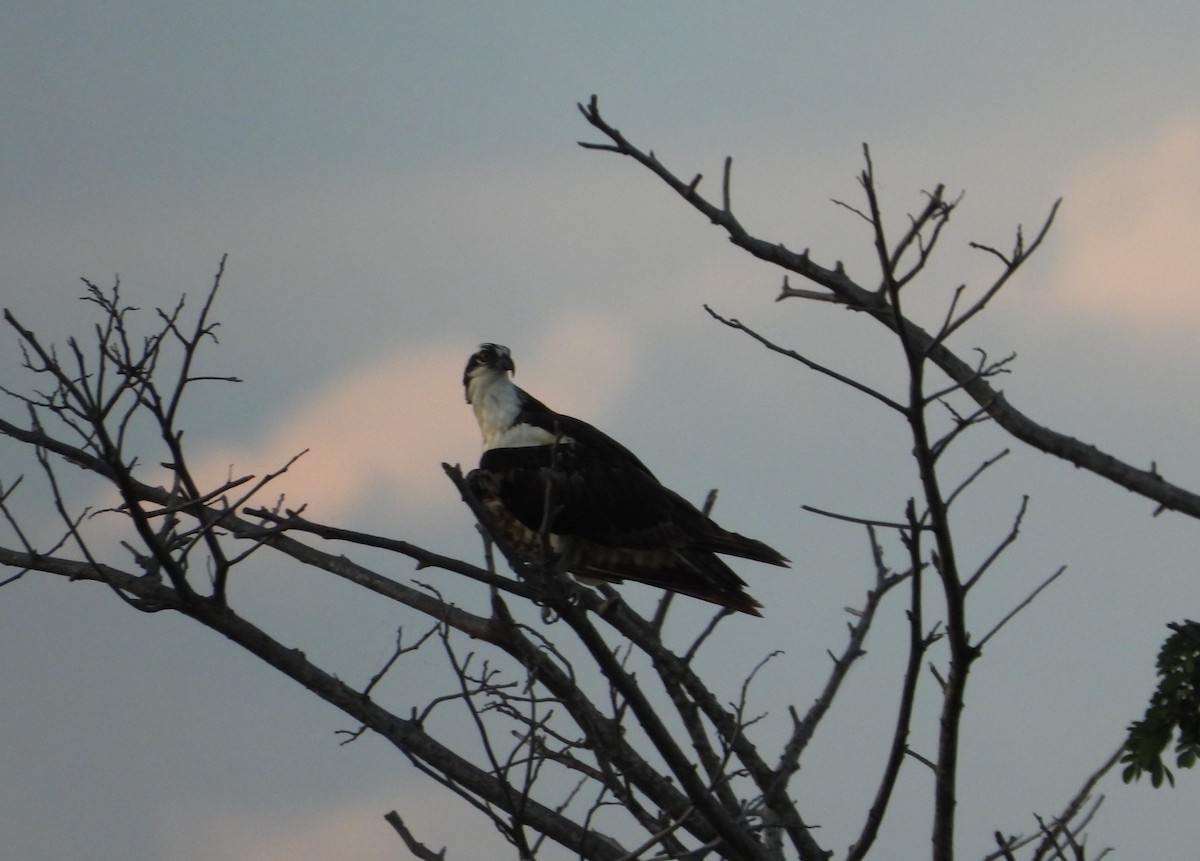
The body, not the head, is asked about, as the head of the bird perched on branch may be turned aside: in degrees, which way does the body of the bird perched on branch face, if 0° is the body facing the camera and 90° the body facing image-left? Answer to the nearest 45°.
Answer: approximately 90°
